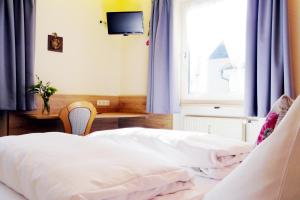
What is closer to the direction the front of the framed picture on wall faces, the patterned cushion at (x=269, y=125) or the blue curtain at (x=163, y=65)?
the patterned cushion

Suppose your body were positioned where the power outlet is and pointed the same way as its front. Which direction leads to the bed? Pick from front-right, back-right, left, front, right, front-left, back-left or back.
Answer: front

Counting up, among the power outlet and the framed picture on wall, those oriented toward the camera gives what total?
2

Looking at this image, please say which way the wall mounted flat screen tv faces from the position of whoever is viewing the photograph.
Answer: facing the viewer

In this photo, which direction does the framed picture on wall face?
toward the camera

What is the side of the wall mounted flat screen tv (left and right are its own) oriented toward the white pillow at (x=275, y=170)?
front

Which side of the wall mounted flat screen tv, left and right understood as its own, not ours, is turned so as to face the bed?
front

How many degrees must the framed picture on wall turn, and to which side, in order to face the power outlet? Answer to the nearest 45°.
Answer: approximately 135° to its left

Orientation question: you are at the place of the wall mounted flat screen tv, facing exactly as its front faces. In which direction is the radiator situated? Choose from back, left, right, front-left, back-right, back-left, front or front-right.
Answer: front-left

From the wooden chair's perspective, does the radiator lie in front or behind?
in front
